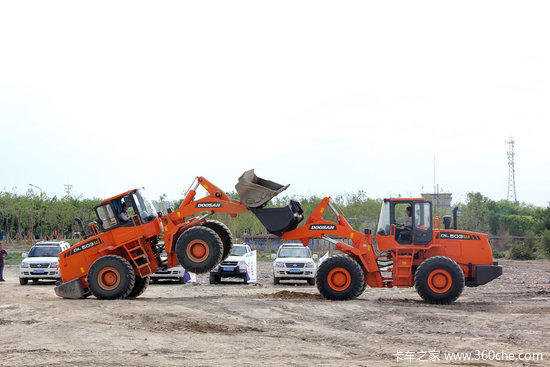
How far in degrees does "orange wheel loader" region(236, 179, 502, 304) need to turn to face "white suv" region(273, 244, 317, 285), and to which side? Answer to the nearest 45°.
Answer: approximately 45° to its right

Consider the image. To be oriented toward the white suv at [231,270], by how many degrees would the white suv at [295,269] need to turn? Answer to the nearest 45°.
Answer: approximately 90° to its right

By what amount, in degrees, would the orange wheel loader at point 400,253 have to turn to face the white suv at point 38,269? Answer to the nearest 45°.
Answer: approximately 45° to its right

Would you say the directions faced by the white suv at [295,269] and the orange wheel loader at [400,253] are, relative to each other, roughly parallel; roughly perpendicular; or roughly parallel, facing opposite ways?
roughly perpendicular

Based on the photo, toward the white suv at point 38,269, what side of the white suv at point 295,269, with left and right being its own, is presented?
right

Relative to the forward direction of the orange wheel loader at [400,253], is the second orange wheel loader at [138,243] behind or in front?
in front

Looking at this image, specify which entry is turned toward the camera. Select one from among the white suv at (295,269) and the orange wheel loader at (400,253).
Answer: the white suv

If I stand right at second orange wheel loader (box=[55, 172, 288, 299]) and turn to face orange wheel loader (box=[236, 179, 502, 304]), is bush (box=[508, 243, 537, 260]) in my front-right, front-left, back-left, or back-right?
front-left

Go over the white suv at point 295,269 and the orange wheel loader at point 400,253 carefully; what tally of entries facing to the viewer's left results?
1

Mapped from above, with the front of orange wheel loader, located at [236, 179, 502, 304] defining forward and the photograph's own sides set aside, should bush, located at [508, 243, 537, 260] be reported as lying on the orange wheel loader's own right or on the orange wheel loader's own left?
on the orange wheel loader's own right

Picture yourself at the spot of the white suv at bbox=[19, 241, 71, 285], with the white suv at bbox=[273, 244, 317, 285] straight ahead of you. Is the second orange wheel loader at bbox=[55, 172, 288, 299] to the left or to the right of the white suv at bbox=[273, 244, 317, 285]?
right

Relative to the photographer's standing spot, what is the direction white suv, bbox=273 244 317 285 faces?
facing the viewer

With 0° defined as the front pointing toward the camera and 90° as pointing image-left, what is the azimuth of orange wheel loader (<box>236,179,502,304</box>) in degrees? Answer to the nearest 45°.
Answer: approximately 90°

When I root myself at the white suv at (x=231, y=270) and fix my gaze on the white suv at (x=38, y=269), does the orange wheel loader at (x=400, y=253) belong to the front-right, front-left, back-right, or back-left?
back-left
